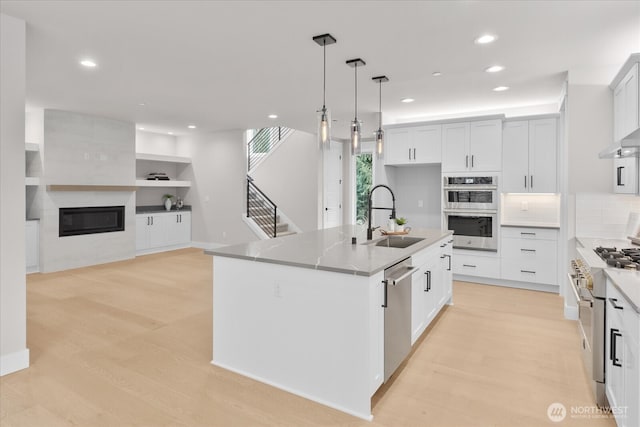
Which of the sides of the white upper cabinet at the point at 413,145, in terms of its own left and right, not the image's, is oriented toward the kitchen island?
front

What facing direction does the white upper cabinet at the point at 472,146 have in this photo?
toward the camera

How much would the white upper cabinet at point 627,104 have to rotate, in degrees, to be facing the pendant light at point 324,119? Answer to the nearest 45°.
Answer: approximately 45° to its left

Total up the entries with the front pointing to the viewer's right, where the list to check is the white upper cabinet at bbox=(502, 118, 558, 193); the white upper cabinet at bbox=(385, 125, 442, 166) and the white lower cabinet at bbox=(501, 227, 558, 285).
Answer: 0

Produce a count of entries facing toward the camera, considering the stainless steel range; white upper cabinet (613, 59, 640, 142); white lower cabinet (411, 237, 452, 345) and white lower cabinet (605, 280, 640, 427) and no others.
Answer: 0

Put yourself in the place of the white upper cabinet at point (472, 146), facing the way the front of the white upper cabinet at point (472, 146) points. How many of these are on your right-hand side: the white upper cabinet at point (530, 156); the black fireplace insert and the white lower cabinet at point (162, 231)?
2

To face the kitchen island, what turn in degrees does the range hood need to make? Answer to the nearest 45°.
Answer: approximately 45° to its left

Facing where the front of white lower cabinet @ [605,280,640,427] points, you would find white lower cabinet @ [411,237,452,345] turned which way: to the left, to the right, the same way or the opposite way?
the opposite way

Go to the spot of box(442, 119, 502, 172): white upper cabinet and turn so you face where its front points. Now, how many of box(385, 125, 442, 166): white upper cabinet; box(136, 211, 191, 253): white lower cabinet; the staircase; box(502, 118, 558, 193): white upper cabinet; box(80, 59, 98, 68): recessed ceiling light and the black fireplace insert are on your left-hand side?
1

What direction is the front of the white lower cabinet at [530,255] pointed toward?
toward the camera

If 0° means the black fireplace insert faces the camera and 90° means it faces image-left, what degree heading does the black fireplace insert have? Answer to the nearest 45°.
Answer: approximately 315°

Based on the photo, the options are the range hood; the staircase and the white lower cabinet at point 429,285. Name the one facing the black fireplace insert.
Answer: the range hood

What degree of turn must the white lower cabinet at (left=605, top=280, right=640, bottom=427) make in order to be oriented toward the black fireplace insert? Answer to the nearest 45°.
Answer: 0° — it already faces it

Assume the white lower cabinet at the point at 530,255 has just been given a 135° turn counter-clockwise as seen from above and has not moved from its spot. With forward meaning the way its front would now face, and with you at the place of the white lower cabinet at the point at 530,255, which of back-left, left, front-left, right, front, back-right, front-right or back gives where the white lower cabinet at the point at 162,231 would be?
back-left

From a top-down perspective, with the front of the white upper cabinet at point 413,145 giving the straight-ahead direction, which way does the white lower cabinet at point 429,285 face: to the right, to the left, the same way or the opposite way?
to the left

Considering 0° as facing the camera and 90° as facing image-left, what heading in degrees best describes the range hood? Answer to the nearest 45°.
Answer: approximately 90°

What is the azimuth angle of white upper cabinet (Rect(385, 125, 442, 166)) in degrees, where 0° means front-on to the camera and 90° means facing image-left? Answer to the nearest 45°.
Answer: approximately 0°

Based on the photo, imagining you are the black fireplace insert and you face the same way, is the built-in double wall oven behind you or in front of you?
in front

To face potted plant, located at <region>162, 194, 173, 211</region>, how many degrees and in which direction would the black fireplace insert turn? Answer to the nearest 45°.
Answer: approximately 90° to its left

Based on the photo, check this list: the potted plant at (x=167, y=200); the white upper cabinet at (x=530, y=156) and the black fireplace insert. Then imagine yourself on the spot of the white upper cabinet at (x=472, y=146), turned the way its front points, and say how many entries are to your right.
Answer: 2

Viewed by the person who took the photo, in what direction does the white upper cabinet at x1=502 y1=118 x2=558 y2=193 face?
facing the viewer

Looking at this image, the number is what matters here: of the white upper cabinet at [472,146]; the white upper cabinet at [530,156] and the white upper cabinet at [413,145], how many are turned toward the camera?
3
